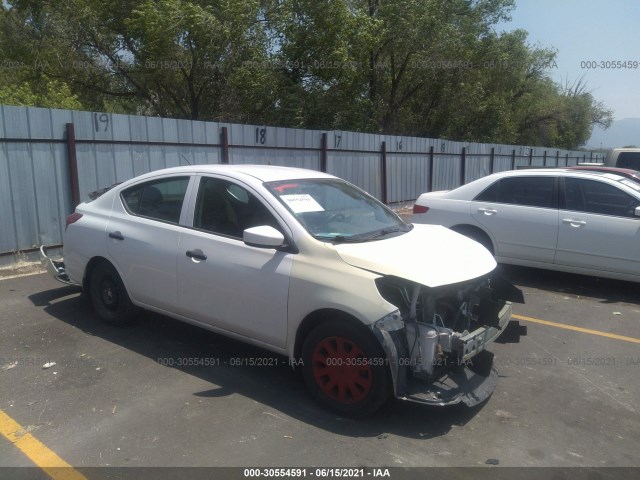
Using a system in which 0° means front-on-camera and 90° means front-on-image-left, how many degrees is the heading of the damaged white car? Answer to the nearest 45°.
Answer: approximately 315°

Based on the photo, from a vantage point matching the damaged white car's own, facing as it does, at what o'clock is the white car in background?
The white car in background is roughly at 9 o'clock from the damaged white car.

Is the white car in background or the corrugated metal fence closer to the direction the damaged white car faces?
the white car in background

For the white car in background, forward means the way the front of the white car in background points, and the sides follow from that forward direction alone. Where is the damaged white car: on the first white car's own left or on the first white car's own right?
on the first white car's own right

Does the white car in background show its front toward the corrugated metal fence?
no

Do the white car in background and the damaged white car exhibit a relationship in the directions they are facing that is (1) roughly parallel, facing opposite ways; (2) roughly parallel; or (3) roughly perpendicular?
roughly parallel

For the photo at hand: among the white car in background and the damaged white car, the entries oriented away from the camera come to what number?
0

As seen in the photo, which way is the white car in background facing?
to the viewer's right
